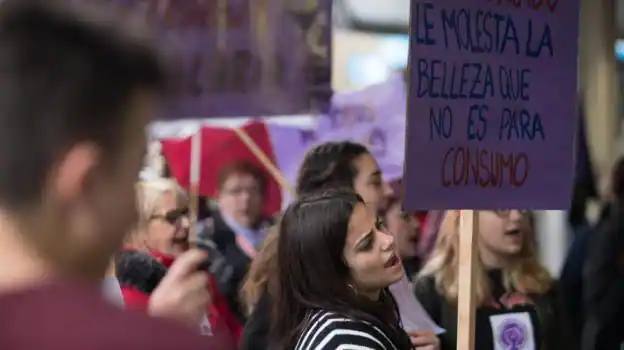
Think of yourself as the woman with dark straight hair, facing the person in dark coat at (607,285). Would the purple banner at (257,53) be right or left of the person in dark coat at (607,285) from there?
left

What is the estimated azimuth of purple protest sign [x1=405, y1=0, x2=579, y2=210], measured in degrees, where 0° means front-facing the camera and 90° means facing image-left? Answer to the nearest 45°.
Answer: approximately 0°

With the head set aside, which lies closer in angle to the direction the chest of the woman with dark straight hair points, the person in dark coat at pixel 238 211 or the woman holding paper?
the woman holding paper

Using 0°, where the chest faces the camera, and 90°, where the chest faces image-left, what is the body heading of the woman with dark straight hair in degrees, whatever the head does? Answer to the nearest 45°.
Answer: approximately 270°

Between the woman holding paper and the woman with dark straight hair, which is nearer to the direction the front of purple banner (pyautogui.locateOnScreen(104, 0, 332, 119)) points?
the woman with dark straight hair

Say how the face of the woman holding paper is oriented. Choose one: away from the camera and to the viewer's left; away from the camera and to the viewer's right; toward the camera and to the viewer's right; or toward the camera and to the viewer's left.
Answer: toward the camera and to the viewer's right

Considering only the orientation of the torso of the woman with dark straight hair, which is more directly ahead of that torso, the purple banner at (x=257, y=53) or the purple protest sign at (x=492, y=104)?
the purple protest sign

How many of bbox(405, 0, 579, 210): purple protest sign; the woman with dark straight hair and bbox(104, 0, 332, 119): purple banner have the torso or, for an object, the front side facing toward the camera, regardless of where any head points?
2

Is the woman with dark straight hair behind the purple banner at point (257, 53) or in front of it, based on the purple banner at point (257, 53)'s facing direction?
in front

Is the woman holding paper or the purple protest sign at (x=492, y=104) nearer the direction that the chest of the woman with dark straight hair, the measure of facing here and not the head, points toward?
the purple protest sign
